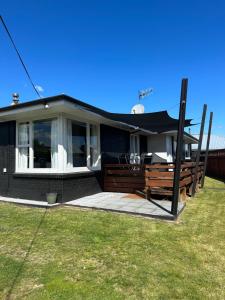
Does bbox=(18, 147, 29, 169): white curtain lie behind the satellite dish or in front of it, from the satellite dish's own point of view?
in front

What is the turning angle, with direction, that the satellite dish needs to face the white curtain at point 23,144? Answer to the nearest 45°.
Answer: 0° — it already faces it

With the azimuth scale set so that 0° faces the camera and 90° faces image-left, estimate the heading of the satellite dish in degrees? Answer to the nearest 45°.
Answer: approximately 45°

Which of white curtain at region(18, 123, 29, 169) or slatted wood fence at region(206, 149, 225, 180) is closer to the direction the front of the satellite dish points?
the white curtain

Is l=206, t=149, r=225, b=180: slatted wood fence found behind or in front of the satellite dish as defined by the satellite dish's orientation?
behind

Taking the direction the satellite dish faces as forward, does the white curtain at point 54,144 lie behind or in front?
in front
